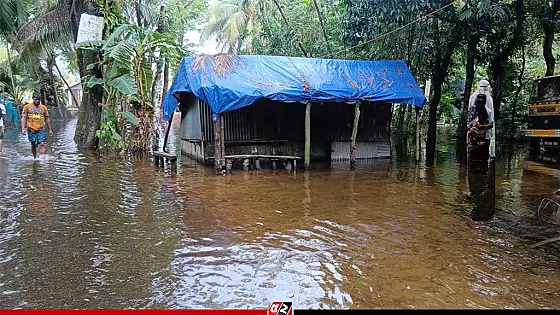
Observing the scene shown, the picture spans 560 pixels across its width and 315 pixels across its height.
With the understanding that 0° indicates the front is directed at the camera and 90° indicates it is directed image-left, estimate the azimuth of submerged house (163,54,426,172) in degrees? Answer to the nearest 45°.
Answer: approximately 0°

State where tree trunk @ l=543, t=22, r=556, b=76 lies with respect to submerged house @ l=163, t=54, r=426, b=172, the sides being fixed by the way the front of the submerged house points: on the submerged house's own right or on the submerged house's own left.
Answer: on the submerged house's own left

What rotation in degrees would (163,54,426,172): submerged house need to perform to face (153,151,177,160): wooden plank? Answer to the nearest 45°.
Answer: approximately 90° to its right

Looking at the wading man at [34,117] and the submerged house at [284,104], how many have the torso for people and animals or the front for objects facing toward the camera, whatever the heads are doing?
2

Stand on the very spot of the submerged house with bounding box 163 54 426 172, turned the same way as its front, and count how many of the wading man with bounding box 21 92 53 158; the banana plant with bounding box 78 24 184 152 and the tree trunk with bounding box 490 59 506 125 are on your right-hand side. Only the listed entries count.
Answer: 2

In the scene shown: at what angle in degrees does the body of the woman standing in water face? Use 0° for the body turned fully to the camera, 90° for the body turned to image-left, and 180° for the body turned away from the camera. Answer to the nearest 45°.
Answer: approximately 0°

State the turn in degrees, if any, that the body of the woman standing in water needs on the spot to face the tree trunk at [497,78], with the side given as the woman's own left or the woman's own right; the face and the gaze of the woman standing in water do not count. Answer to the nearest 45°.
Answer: approximately 180°

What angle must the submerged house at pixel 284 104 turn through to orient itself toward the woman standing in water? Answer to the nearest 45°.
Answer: approximately 45° to its left

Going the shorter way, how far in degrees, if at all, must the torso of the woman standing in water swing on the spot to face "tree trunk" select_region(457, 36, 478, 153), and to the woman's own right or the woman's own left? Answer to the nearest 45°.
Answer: approximately 180°

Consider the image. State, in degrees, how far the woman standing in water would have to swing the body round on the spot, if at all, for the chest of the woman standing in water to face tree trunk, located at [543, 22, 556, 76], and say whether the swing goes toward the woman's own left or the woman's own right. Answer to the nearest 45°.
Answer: approximately 180°

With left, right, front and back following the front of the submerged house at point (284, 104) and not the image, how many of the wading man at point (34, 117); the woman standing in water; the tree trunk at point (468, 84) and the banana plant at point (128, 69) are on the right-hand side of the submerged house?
2
